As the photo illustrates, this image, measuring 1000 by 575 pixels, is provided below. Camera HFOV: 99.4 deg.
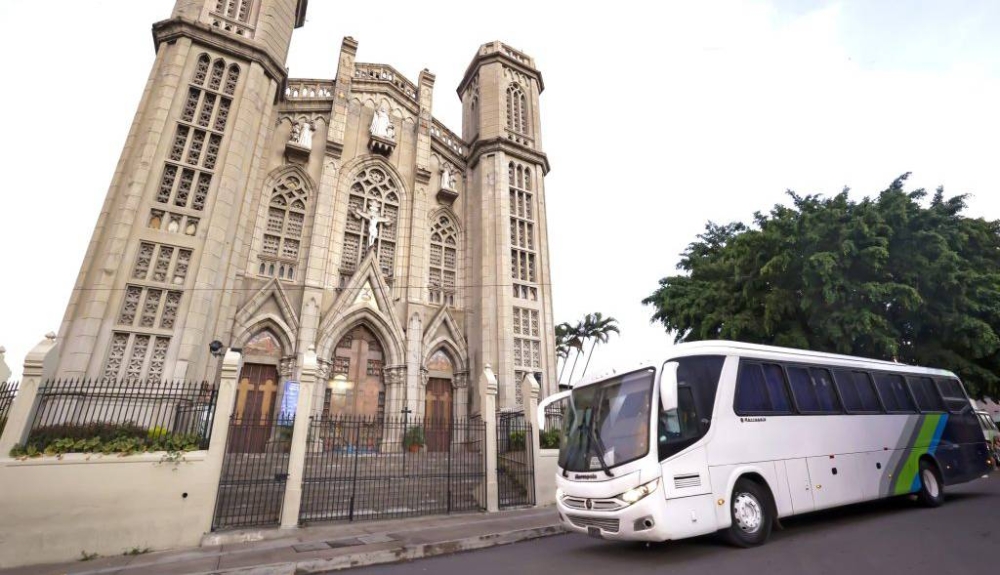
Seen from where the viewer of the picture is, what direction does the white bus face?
facing the viewer and to the left of the viewer

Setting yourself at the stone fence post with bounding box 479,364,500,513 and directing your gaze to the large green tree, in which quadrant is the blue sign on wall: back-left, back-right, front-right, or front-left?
back-left

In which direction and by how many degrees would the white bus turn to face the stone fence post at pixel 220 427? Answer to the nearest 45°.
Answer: approximately 45° to its right

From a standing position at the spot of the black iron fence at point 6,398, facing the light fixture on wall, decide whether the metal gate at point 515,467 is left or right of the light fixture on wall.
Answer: right

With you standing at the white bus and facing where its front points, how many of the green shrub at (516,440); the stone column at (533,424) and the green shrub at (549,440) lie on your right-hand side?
3

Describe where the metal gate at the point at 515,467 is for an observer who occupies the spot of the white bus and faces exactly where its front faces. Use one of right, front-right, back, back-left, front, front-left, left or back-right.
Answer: right

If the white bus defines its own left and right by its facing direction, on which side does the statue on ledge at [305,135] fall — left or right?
on its right

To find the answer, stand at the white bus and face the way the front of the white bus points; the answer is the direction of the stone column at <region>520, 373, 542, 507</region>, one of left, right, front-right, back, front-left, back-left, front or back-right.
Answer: right

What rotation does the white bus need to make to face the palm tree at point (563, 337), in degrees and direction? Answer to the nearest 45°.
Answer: approximately 90° to its right

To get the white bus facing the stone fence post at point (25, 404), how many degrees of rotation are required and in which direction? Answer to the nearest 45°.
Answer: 0° — it already faces it

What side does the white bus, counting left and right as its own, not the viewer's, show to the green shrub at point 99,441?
front

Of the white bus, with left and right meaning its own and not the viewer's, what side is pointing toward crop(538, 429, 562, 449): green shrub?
right
